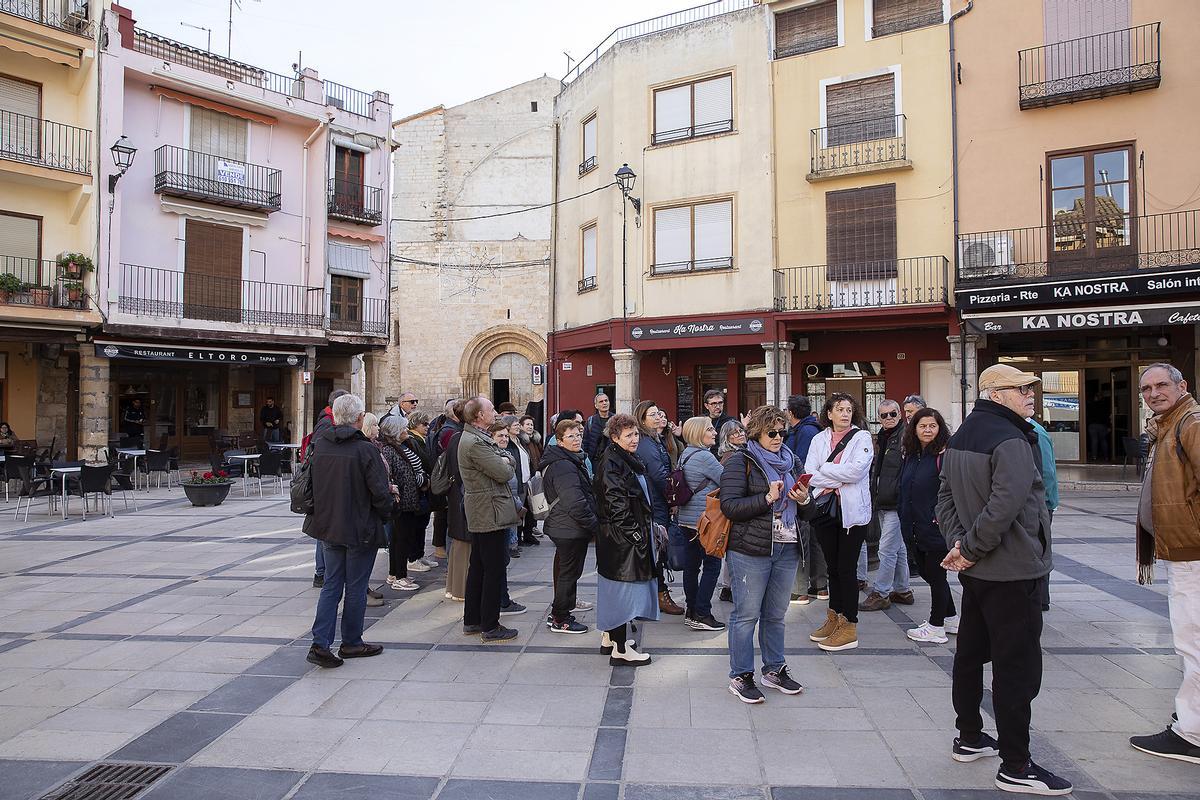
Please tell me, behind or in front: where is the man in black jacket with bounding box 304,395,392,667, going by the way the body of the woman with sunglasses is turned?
behind

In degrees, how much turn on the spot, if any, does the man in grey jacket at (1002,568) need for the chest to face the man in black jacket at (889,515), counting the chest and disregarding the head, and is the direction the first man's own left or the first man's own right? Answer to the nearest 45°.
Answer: approximately 90° to the first man's own left

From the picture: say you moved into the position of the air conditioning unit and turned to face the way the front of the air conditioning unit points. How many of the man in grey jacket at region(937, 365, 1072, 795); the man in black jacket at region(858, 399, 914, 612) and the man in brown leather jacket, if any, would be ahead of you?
3

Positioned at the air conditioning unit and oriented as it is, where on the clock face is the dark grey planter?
The dark grey planter is roughly at 2 o'clock from the air conditioning unit.

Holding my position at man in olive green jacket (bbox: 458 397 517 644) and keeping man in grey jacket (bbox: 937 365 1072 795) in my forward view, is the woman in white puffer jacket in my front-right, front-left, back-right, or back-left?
front-left

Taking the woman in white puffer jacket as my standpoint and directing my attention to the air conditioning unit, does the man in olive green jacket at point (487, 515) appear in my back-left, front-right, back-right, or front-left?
back-left

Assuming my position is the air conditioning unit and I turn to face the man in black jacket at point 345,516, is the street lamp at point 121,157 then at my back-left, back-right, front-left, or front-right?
front-right

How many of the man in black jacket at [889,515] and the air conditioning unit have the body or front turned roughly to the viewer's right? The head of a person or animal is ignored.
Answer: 0

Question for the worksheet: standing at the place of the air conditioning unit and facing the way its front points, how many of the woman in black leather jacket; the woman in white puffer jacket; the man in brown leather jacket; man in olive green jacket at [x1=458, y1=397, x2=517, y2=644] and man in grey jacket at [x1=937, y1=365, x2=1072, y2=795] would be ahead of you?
5

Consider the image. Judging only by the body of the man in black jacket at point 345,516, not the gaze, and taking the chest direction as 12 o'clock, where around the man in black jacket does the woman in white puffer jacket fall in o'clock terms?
The woman in white puffer jacket is roughly at 2 o'clock from the man in black jacket.

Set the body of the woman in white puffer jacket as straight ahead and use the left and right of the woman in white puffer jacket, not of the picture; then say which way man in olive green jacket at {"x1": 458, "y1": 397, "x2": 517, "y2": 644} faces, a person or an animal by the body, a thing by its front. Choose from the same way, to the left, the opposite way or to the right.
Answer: the opposite way

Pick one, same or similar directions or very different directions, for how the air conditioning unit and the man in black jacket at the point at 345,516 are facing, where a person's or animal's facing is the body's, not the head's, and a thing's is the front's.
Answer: very different directions

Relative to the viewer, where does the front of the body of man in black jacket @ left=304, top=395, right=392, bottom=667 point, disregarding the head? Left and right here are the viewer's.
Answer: facing away from the viewer and to the right of the viewer

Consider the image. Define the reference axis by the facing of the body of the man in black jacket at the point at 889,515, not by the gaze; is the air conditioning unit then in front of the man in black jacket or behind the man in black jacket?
behind

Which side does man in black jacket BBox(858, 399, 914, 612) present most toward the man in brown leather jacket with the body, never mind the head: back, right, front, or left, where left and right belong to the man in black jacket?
left

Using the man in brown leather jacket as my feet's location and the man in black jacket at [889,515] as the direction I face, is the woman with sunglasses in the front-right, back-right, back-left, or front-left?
front-left

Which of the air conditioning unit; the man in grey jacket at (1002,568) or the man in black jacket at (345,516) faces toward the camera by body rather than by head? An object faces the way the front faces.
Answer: the air conditioning unit

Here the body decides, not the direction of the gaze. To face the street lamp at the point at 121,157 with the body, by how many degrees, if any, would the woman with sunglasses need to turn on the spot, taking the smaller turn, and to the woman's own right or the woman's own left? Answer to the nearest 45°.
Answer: approximately 180°
